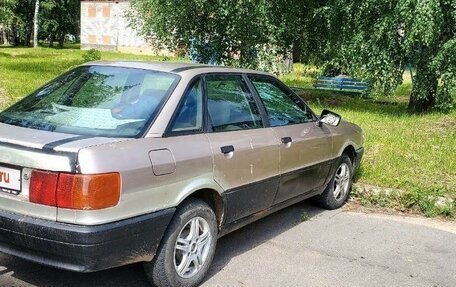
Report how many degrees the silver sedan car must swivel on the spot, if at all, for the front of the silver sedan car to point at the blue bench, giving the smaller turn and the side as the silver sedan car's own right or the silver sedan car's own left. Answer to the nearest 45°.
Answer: approximately 45° to the silver sedan car's own left

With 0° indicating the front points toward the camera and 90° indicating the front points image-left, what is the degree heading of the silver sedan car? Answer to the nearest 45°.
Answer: approximately 225°
